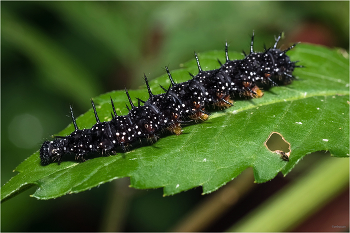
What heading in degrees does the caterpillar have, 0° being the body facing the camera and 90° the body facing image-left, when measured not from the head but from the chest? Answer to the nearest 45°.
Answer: approximately 90°
